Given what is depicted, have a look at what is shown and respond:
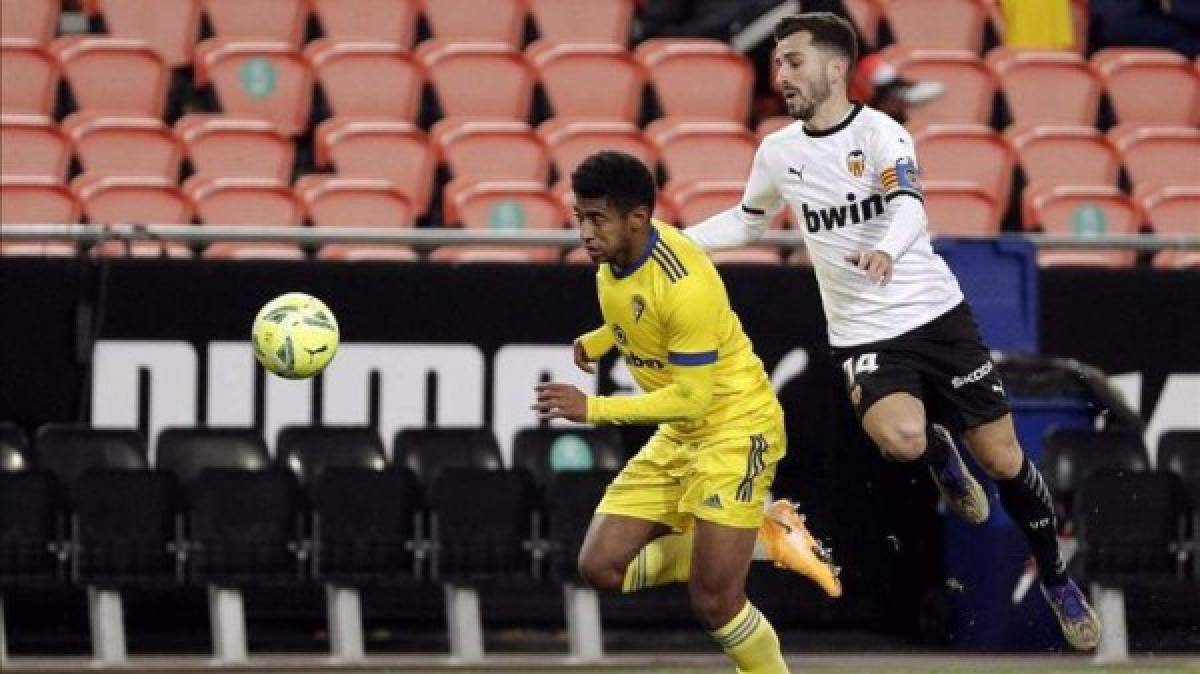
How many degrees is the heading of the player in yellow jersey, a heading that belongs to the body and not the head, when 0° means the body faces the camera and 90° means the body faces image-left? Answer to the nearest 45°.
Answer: approximately 45°

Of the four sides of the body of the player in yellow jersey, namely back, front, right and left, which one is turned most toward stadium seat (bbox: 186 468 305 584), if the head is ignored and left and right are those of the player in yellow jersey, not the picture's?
right

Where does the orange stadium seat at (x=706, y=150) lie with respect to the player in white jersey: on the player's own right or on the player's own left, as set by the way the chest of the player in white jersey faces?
on the player's own right

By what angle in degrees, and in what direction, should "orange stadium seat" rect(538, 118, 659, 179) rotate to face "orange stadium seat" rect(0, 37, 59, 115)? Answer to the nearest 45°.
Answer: approximately 90° to its right
